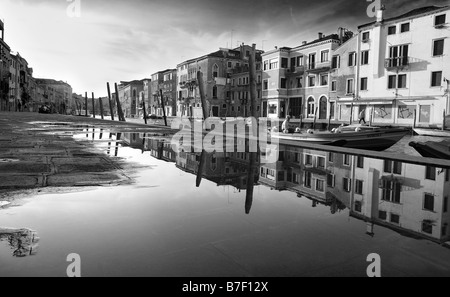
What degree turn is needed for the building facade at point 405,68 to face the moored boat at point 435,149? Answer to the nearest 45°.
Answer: approximately 45° to its left

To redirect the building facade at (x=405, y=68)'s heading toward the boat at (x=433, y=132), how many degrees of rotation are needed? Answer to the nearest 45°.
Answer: approximately 45° to its left

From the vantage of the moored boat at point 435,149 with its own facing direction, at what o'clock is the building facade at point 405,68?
The building facade is roughly at 3 o'clock from the moored boat.

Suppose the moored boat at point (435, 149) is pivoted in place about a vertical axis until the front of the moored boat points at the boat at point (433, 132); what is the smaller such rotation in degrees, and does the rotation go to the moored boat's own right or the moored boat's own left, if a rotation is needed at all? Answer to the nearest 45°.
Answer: approximately 90° to the moored boat's own right

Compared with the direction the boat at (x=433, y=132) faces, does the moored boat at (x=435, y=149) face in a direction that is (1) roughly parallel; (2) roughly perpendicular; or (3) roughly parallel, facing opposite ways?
roughly parallel

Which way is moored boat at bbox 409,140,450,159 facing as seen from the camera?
to the viewer's left
